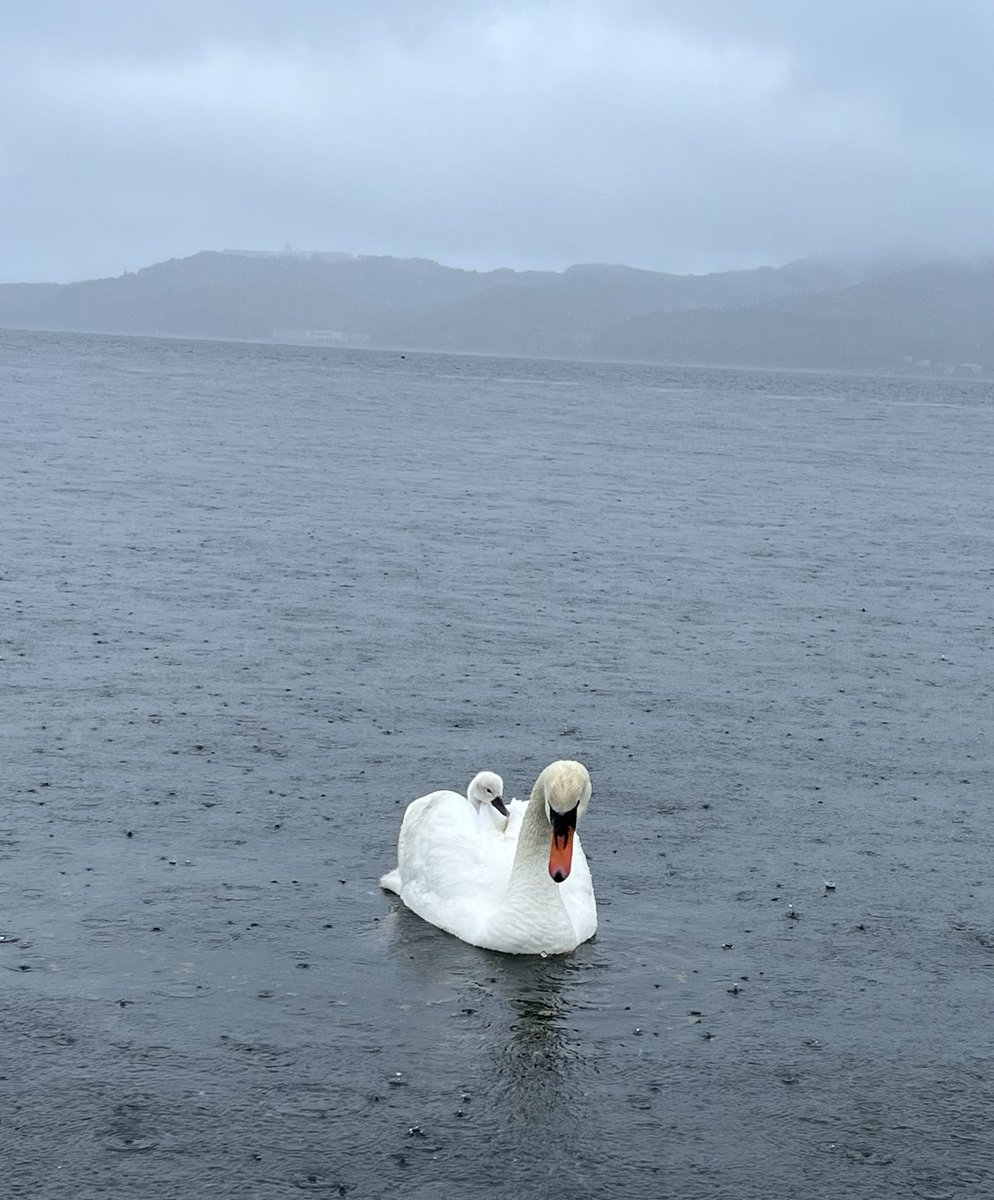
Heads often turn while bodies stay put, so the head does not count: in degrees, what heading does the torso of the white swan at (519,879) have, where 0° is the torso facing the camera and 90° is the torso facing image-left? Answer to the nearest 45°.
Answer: approximately 315°
